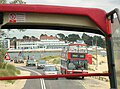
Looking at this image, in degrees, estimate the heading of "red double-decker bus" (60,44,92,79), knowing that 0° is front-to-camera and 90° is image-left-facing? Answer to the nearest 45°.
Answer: approximately 0°

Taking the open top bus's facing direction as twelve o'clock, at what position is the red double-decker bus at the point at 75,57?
The red double-decker bus is roughly at 12 o'clock from the open top bus.

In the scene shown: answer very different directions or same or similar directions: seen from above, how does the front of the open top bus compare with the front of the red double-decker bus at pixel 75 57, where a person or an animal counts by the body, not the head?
very different directions

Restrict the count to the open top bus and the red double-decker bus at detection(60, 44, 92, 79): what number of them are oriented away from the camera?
1

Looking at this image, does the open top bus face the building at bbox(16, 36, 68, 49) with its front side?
yes

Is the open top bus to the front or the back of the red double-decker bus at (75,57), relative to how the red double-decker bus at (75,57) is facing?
to the front

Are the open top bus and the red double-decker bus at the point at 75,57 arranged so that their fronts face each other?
yes

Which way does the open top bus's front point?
away from the camera
